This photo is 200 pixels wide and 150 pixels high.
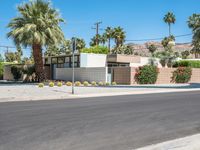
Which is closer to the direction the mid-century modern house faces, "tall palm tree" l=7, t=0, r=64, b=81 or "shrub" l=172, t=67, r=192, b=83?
the tall palm tree

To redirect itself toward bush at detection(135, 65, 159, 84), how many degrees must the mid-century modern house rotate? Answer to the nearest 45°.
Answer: approximately 90° to its left

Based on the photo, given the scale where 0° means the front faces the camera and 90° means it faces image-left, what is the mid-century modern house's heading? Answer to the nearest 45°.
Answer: approximately 45°

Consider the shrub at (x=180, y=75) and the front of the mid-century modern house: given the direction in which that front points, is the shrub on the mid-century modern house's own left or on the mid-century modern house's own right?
on the mid-century modern house's own left

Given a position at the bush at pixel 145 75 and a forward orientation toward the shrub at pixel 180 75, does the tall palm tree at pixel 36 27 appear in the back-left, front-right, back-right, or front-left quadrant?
back-left

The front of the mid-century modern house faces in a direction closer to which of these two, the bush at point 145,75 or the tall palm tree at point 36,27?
the tall palm tree
